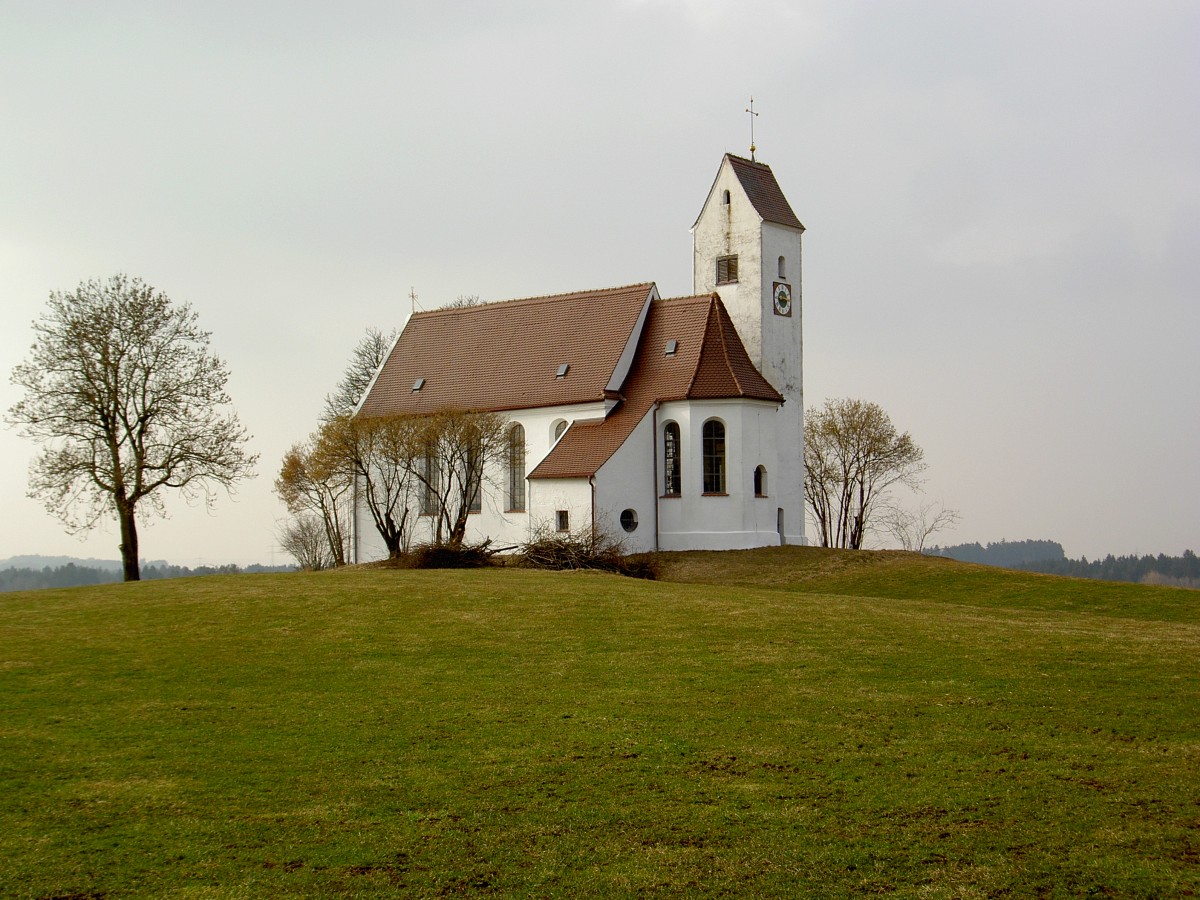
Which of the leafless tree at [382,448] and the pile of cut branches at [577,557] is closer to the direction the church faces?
the leafless tree

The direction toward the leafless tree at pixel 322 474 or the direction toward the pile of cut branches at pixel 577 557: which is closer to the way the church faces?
the leafless tree

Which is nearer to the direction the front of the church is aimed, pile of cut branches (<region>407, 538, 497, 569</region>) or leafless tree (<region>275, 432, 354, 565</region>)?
the leafless tree

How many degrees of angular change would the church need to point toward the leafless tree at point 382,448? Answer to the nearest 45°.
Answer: approximately 45° to its left

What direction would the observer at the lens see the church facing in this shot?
facing away from the viewer and to the left of the viewer

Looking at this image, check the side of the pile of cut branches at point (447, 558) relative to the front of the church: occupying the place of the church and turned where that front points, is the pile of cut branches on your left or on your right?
on your left

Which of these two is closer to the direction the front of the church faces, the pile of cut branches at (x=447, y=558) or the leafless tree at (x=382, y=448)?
the leafless tree

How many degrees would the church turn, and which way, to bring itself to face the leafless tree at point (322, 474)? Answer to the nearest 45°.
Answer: approximately 45° to its left

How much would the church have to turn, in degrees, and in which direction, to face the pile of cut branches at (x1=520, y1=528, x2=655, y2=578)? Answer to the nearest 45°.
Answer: approximately 135° to its left
